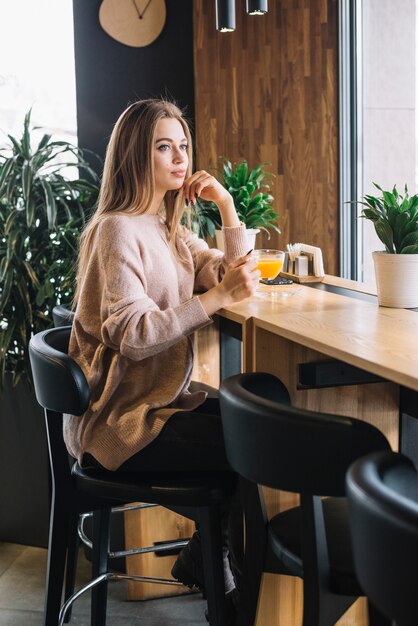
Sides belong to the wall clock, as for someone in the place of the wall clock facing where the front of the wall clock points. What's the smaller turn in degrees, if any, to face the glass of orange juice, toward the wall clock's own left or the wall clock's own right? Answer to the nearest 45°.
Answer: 0° — it already faces it

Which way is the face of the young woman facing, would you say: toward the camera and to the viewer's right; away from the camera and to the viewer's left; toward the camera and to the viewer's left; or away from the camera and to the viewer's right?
toward the camera and to the viewer's right

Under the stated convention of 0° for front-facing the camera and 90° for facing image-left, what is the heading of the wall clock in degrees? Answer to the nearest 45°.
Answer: approximately 0°

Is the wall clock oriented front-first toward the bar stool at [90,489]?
yes

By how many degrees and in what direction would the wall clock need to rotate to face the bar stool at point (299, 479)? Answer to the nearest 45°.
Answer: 0° — it already faces it

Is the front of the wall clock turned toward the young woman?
yes
